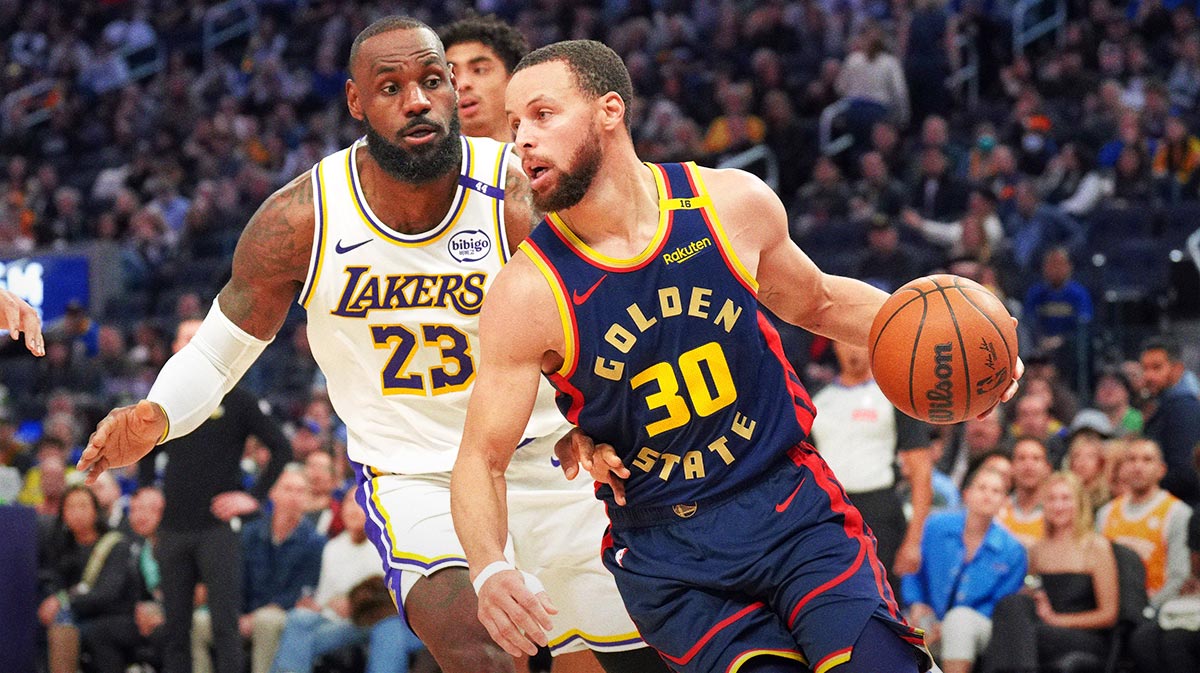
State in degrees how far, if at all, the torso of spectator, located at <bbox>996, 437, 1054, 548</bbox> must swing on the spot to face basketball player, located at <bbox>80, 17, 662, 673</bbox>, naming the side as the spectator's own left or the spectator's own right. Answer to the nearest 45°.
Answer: approximately 45° to the spectator's own right

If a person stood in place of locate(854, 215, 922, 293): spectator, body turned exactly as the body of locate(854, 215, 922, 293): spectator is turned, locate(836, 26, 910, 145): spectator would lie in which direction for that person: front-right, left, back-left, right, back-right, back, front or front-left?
back

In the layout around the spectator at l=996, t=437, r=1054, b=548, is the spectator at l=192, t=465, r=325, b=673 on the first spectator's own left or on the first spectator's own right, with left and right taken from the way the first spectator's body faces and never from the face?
on the first spectator's own right

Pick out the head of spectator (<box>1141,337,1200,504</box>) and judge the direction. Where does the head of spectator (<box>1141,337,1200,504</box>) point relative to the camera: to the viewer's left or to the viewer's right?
to the viewer's left

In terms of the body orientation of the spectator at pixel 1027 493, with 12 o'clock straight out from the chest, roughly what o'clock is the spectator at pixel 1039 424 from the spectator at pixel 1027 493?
the spectator at pixel 1039 424 is roughly at 6 o'clock from the spectator at pixel 1027 493.

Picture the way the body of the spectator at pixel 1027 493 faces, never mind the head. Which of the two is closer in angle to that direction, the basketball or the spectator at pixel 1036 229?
the basketball
